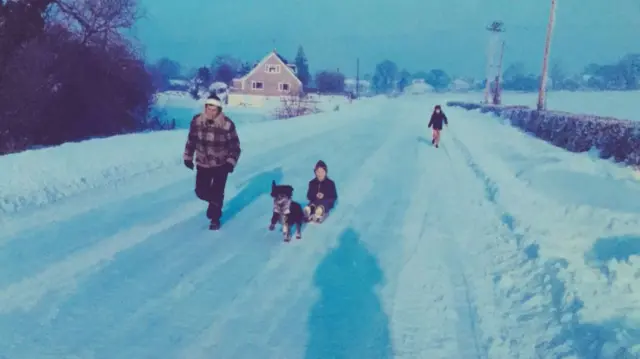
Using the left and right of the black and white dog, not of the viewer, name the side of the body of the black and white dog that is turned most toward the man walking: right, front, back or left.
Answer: right

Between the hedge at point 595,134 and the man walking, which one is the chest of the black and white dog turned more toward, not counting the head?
the man walking

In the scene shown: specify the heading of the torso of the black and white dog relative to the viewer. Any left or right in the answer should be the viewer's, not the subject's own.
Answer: facing the viewer and to the left of the viewer

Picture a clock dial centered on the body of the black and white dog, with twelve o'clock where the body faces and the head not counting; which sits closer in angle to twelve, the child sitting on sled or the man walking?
the man walking

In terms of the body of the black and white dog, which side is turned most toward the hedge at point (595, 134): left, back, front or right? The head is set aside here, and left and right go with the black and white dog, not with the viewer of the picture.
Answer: back

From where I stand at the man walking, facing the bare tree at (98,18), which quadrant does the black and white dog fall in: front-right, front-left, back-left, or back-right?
back-right

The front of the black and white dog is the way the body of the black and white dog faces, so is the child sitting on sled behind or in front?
behind

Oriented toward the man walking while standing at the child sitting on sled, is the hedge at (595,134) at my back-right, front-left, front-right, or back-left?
back-right

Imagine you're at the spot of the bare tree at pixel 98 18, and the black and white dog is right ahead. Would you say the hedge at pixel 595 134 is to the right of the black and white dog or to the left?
left

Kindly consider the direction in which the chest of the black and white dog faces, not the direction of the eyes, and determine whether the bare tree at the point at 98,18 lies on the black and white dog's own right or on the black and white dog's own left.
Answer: on the black and white dog's own right
